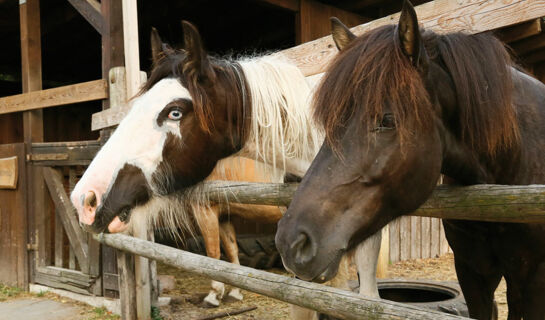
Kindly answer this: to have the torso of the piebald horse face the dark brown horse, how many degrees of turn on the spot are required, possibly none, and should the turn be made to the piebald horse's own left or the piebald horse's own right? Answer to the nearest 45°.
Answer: approximately 135° to the piebald horse's own left

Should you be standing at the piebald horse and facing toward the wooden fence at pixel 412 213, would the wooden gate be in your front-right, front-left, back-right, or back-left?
back-left

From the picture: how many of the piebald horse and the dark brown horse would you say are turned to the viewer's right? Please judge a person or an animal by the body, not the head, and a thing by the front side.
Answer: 0

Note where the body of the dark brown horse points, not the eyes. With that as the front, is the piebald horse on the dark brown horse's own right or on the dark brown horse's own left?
on the dark brown horse's own right

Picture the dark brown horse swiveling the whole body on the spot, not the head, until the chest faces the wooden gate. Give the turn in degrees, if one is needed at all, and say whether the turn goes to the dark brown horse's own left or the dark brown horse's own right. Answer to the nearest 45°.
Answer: approximately 90° to the dark brown horse's own right

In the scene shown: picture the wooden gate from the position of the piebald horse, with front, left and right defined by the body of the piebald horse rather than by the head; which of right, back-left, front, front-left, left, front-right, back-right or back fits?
front-right
